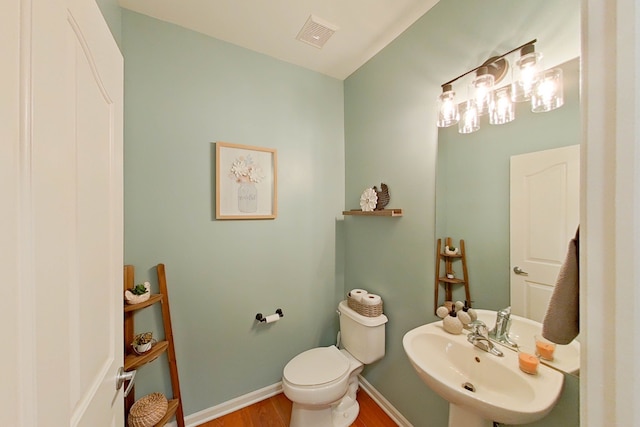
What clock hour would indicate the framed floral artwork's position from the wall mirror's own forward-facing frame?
The framed floral artwork is roughly at 1 o'clock from the wall mirror.

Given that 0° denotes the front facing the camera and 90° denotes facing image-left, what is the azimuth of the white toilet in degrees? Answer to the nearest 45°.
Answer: approximately 45°

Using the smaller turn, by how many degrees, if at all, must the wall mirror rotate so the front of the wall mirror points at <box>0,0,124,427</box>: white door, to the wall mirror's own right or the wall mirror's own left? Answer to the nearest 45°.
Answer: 0° — it already faces it

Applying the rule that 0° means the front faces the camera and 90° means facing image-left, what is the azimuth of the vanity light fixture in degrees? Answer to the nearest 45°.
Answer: approximately 45°

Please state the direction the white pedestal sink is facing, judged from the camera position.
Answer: facing the viewer and to the left of the viewer

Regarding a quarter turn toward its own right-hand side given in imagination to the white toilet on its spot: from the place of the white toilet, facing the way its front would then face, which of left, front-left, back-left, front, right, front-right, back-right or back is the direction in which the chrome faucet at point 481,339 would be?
back

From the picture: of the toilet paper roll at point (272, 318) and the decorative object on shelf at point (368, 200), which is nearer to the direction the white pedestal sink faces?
the toilet paper roll

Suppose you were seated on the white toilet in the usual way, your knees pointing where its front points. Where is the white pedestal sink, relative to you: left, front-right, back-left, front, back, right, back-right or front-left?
left

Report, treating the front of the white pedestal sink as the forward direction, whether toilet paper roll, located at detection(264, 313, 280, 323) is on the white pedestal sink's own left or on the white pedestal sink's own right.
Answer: on the white pedestal sink's own right
